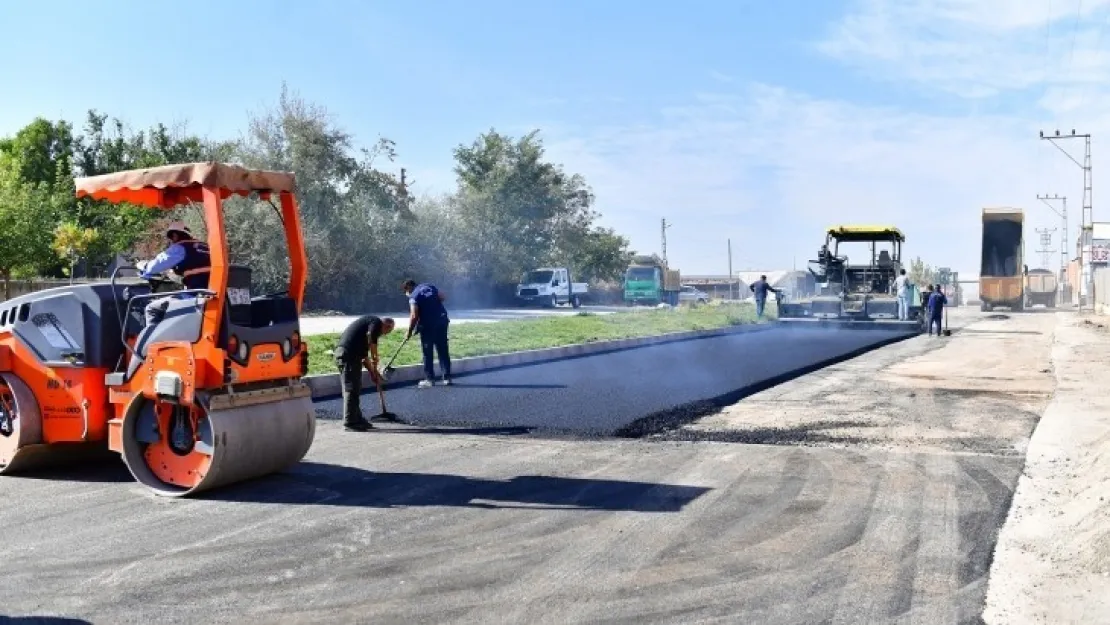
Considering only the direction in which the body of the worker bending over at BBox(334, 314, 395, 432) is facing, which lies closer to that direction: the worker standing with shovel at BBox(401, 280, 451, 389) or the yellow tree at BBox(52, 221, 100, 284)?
the worker standing with shovel

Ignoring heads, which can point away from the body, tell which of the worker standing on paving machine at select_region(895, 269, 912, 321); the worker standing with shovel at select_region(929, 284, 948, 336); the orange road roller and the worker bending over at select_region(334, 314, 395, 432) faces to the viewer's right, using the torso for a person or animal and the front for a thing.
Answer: the worker bending over

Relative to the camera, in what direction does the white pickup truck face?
facing the viewer and to the left of the viewer

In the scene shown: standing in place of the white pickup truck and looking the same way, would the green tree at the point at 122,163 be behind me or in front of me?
in front

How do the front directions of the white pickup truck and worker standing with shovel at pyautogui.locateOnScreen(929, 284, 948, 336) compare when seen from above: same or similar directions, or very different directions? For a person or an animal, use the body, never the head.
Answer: very different directions

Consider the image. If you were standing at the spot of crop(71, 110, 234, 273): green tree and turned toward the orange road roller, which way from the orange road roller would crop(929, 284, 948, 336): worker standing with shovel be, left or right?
left

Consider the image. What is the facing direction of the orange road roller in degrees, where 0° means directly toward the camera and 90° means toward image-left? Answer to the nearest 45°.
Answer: approximately 135°
